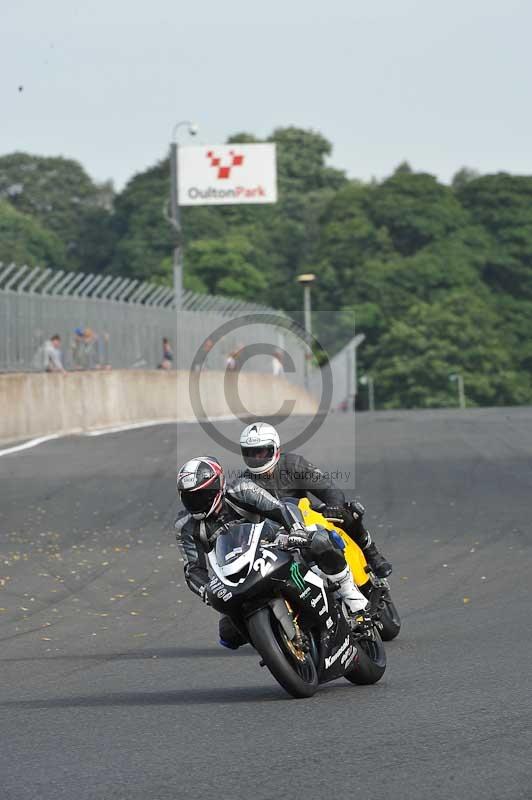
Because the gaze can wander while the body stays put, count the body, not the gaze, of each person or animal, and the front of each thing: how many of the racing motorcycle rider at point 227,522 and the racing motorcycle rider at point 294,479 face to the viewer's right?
0

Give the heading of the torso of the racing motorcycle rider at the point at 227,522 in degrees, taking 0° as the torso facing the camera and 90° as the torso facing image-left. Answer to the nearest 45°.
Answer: approximately 45°

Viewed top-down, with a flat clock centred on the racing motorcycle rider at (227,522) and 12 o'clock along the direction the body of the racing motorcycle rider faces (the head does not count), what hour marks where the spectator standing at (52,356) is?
The spectator standing is roughly at 4 o'clock from the racing motorcycle rider.

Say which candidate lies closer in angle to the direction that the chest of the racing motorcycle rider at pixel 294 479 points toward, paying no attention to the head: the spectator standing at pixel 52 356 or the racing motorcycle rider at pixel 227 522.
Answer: the racing motorcycle rider

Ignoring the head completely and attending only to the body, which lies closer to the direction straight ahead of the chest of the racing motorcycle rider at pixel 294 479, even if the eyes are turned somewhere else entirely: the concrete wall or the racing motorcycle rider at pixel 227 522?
the racing motorcycle rider

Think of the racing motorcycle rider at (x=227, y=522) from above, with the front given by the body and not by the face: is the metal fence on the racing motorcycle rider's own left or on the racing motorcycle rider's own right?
on the racing motorcycle rider's own right

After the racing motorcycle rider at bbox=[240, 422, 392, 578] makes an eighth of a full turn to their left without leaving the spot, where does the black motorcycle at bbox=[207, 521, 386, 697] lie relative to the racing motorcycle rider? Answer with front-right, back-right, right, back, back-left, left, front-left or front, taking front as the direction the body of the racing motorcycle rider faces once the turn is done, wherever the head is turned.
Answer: front

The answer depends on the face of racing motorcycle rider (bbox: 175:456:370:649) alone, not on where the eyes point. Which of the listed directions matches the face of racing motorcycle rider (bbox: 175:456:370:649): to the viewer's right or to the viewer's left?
to the viewer's left

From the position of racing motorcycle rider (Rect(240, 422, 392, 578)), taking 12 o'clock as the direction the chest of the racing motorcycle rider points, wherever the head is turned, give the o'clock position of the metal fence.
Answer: The metal fence is roughly at 4 o'clock from the racing motorcycle rider.
